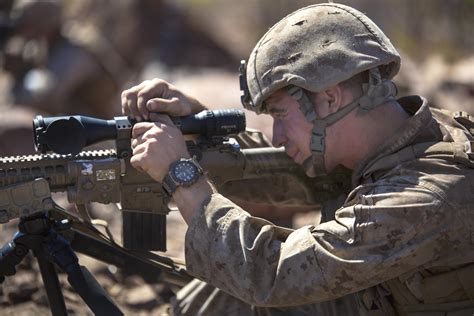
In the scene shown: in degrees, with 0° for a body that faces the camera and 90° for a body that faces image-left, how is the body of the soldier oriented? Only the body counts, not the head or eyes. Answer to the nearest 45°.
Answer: approximately 90°

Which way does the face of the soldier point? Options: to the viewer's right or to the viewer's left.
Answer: to the viewer's left
